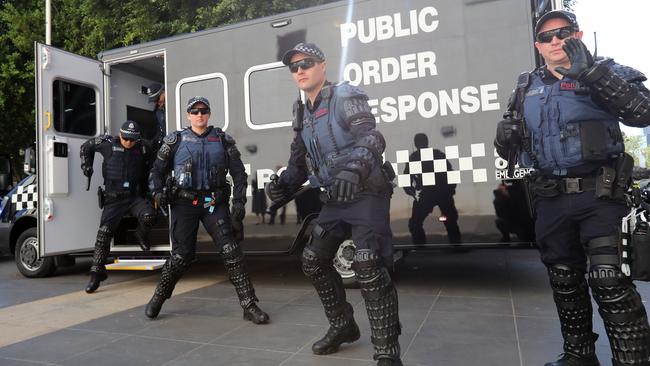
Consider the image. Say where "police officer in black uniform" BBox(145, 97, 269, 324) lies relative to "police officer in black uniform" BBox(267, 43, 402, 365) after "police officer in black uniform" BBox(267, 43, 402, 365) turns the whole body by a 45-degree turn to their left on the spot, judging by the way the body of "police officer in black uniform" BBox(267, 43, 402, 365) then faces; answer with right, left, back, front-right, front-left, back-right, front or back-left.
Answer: back-right

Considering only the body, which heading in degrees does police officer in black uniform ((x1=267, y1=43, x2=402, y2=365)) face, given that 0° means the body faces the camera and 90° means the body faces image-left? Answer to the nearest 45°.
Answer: approximately 45°

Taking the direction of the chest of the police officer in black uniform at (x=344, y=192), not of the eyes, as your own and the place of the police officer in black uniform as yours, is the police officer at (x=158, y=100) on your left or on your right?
on your right
